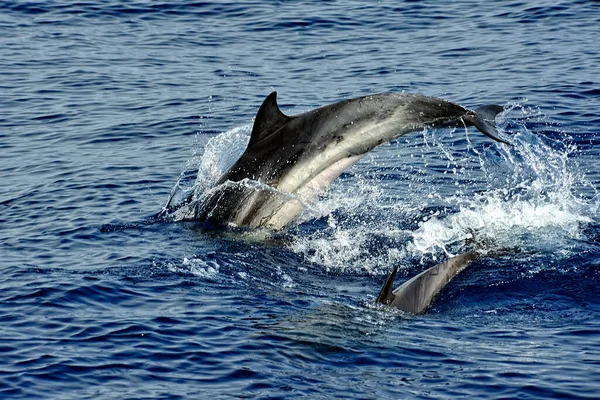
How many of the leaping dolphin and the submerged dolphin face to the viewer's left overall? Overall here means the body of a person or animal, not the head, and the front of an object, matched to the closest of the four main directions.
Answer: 2

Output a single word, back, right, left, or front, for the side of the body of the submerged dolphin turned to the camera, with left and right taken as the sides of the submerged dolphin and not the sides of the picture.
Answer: left

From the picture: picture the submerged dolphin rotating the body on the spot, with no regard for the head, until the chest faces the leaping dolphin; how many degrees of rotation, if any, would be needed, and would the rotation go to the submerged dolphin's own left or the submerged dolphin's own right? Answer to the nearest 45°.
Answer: approximately 45° to the submerged dolphin's own right

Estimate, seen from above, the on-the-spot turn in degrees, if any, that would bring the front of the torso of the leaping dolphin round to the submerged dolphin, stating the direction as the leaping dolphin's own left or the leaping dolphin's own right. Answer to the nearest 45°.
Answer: approximately 135° to the leaping dolphin's own left

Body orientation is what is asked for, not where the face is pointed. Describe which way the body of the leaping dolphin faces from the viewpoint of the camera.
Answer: to the viewer's left
